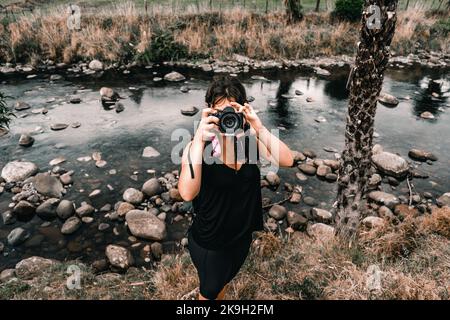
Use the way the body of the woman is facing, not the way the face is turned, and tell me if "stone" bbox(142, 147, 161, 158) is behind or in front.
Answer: behind

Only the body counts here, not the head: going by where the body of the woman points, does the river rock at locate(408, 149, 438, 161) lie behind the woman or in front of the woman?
behind

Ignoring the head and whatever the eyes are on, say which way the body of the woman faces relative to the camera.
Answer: toward the camera

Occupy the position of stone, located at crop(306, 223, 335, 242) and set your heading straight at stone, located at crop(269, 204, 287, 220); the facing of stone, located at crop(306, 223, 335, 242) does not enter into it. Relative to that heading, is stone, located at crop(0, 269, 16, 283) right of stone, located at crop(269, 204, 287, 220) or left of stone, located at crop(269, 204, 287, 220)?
left

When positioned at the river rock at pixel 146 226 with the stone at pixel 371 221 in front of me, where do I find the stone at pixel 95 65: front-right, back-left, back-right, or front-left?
back-left

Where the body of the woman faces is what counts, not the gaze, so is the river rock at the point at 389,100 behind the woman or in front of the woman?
behind

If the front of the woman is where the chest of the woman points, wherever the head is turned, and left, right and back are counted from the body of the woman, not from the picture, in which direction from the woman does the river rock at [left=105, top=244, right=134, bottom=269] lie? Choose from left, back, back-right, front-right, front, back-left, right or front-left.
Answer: back-right

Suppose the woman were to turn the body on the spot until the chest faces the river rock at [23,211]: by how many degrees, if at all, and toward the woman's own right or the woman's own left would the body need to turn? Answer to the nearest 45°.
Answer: approximately 135° to the woman's own right

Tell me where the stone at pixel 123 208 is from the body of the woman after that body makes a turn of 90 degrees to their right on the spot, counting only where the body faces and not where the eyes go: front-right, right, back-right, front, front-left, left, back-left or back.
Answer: front-right

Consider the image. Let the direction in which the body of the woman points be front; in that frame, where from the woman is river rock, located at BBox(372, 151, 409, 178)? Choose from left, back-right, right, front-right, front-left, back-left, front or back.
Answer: back-left

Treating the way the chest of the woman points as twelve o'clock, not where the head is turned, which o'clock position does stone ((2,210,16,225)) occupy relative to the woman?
The stone is roughly at 4 o'clock from the woman.

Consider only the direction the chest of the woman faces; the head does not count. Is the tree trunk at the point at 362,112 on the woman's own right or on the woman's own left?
on the woman's own left
